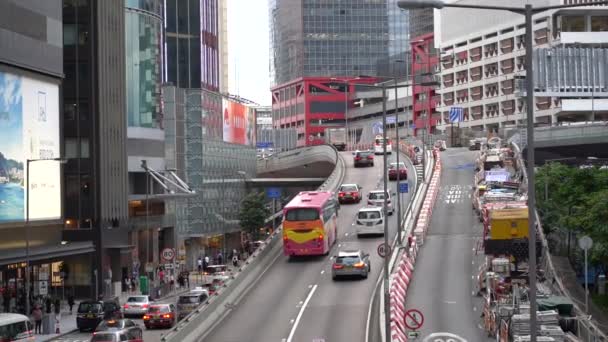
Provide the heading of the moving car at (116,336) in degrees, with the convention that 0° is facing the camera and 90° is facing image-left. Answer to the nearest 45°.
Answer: approximately 225°

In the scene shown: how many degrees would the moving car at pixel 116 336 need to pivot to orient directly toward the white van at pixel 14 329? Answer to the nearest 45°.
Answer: approximately 90° to its left
